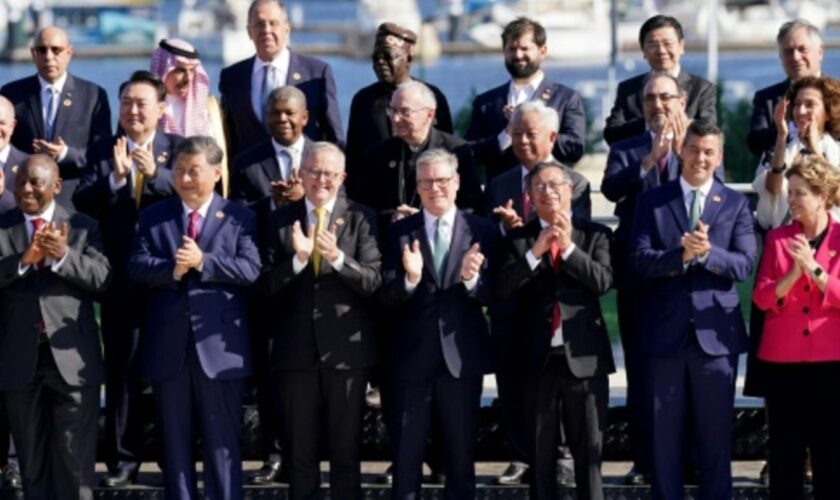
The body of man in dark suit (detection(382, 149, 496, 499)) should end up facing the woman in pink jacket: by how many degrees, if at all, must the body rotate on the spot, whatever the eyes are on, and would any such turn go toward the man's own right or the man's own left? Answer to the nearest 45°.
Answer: approximately 90° to the man's own left

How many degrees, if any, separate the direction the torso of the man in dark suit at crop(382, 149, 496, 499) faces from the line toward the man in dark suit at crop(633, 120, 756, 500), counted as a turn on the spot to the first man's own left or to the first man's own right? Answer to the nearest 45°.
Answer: approximately 90° to the first man's own left

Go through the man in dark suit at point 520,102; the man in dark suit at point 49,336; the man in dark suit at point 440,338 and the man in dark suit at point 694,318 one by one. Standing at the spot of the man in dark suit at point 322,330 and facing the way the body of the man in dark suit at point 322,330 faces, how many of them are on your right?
1

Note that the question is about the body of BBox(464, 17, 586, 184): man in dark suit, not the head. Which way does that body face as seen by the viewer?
toward the camera

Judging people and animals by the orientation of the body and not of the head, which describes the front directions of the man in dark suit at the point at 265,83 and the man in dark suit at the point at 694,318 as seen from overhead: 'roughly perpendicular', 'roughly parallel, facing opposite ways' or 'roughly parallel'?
roughly parallel

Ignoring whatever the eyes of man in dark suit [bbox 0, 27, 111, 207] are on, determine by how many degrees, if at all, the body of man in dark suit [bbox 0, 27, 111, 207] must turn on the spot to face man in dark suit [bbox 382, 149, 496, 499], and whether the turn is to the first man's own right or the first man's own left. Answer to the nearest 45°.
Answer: approximately 45° to the first man's own left

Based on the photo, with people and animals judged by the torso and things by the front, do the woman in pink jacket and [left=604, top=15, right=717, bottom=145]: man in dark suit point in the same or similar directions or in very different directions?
same or similar directions

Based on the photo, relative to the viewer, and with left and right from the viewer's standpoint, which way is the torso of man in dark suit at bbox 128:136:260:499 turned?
facing the viewer

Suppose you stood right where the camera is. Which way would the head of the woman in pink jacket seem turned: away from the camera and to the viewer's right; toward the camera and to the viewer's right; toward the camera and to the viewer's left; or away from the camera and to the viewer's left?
toward the camera and to the viewer's left

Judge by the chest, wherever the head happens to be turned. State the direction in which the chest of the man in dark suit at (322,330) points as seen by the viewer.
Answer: toward the camera

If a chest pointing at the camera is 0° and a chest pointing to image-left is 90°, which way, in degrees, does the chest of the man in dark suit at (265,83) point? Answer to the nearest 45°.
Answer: approximately 0°

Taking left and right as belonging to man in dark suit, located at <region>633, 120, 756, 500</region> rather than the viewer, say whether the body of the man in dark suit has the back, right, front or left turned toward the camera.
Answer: front
